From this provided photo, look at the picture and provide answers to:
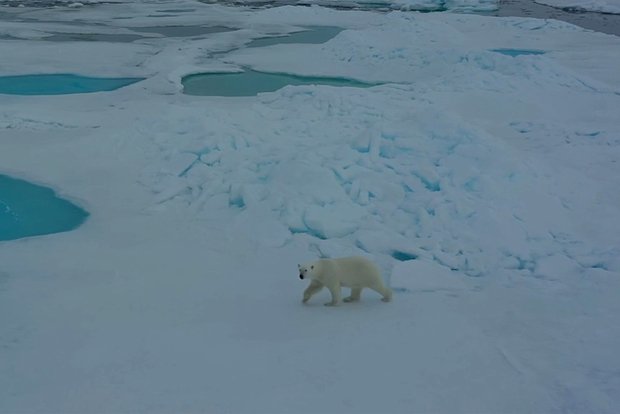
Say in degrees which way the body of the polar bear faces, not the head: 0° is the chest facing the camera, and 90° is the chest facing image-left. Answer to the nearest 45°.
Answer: approximately 90°

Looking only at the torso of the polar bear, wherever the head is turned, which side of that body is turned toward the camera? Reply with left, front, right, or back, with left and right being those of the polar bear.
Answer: left
